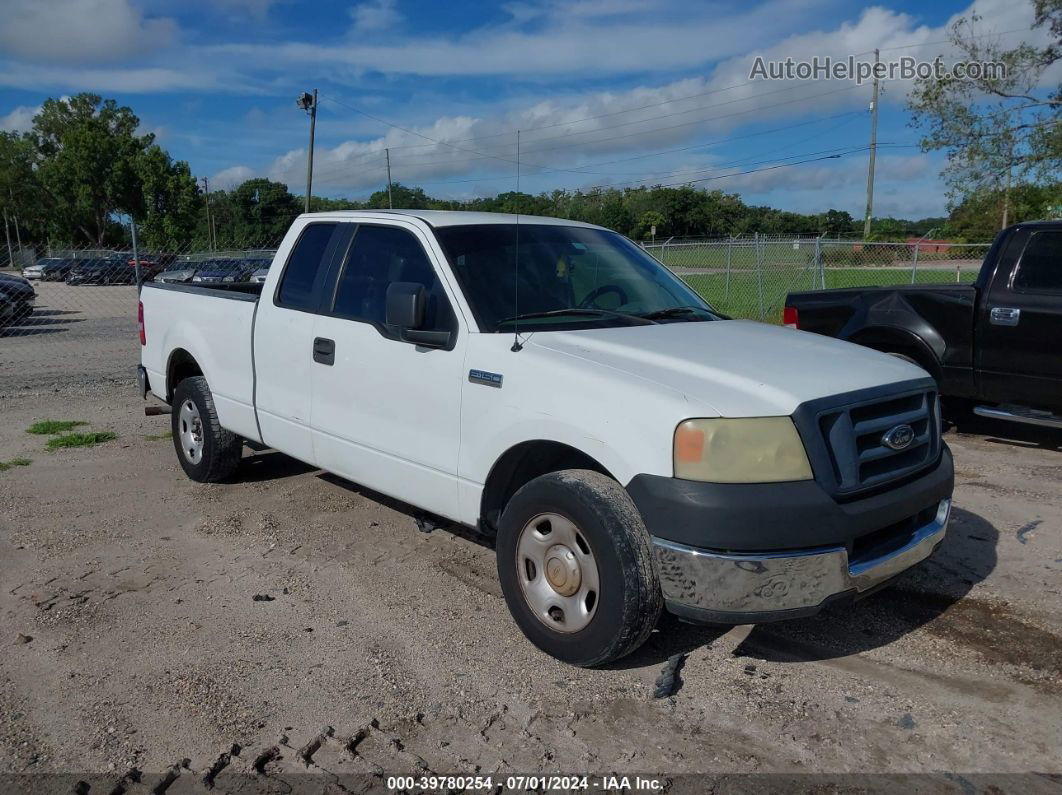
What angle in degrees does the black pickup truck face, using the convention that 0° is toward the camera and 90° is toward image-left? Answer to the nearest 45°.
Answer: approximately 315°

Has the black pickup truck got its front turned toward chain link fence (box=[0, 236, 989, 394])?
no

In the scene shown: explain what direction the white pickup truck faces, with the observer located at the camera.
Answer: facing the viewer and to the right of the viewer

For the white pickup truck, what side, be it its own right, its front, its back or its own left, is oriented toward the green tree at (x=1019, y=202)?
left

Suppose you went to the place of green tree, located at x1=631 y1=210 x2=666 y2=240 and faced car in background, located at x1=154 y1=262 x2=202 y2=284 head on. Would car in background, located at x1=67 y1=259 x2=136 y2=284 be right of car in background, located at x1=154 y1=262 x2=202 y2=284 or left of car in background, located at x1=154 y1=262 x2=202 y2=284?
right

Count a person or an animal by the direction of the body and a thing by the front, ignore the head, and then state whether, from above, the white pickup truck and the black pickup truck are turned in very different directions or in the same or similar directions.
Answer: same or similar directions

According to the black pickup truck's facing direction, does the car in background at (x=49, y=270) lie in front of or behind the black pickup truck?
behind

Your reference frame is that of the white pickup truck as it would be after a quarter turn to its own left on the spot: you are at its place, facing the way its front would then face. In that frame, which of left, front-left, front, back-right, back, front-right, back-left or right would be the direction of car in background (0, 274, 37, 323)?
left

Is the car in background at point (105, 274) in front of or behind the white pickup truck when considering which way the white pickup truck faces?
behind

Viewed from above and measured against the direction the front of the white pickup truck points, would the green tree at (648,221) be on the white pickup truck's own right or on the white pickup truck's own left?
on the white pickup truck's own left

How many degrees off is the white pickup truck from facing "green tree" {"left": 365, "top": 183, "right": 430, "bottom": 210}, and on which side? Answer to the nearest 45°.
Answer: approximately 135° to its left

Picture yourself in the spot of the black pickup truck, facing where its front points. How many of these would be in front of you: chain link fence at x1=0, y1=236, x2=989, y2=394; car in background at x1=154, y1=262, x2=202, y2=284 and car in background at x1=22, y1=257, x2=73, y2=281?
0

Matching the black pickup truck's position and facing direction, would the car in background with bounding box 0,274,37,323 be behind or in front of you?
behind

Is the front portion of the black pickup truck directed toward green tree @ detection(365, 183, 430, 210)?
no

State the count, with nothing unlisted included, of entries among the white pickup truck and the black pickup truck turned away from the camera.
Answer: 0
